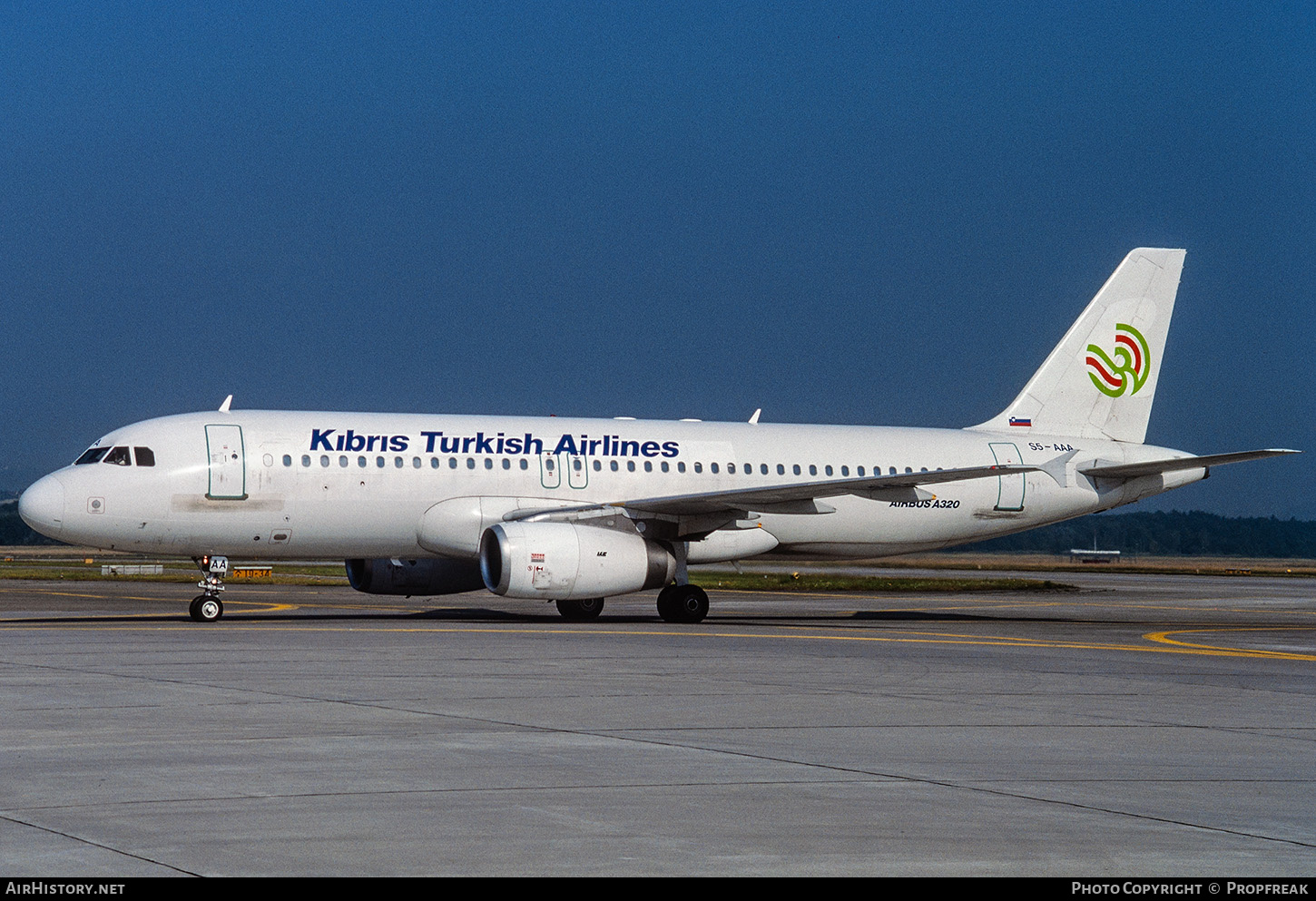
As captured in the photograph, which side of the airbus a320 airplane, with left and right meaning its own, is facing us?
left
